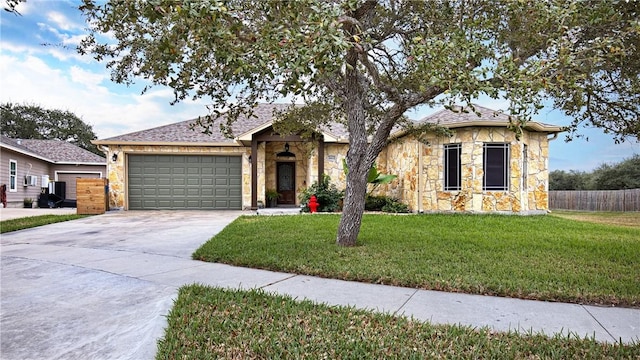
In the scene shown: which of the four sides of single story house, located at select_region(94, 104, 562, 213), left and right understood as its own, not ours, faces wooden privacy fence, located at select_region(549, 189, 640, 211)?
left

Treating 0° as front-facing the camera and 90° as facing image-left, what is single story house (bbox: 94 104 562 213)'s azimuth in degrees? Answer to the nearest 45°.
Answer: approximately 0°

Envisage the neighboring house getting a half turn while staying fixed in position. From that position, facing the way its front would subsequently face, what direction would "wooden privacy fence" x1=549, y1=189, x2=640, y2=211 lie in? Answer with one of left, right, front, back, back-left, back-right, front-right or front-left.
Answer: back-right

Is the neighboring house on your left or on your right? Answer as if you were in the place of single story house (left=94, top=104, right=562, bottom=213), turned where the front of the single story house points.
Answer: on your right

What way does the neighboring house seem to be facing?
toward the camera

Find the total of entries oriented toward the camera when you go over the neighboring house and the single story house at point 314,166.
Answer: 2

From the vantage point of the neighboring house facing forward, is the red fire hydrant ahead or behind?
ahead

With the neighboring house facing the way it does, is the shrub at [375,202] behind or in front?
in front
